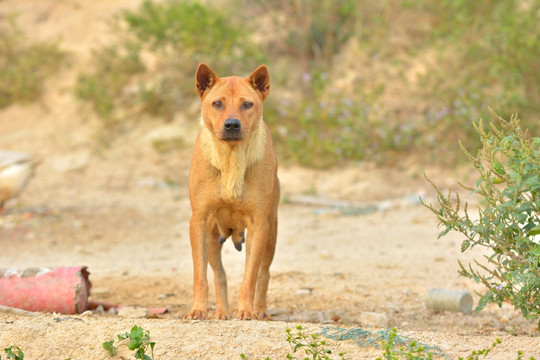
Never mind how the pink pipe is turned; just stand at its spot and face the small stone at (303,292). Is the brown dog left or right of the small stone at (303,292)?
right

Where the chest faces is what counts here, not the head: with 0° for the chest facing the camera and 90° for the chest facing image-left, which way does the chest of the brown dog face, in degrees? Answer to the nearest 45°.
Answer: approximately 0°

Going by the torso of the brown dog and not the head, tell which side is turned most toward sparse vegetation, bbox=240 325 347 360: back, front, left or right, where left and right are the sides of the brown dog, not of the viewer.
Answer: front

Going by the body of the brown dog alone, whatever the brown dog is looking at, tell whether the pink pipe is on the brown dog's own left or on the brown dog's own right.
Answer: on the brown dog's own right

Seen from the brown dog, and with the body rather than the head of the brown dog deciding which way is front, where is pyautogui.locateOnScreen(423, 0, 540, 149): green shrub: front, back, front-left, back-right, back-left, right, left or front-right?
back-left

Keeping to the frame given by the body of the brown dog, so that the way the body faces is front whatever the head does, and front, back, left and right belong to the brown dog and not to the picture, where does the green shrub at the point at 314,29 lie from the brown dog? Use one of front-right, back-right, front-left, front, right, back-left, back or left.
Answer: back

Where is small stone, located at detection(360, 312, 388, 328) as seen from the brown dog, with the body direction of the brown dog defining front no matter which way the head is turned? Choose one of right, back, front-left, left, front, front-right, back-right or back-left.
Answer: left

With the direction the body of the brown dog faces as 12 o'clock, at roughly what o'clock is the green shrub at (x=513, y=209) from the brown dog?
The green shrub is roughly at 10 o'clock from the brown dog.

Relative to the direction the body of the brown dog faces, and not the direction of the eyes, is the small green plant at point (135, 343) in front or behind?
in front
